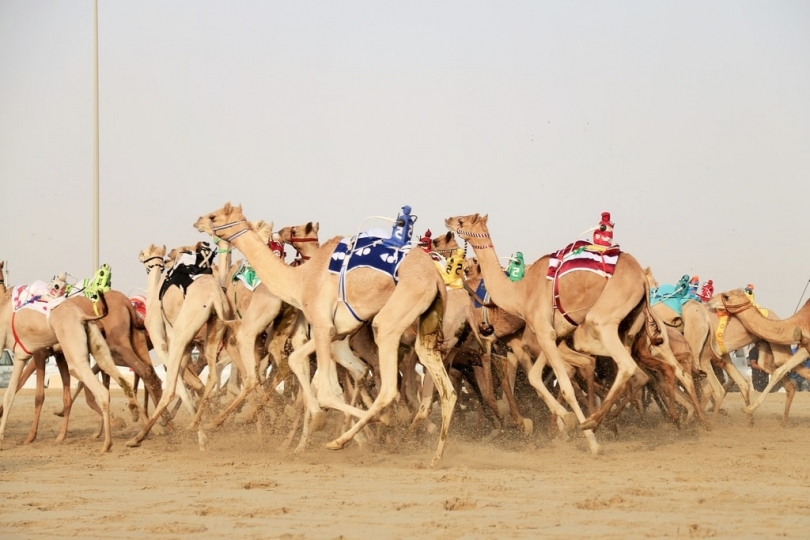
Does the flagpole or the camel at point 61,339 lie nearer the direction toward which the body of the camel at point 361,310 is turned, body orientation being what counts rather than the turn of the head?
the camel

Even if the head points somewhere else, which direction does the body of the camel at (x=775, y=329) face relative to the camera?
to the viewer's left

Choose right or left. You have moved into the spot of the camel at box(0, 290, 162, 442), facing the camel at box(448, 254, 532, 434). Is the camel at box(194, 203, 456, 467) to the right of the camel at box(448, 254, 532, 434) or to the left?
right

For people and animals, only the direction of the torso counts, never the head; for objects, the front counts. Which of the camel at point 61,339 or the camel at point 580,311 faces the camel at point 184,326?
the camel at point 580,311

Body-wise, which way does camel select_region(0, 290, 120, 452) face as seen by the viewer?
to the viewer's left

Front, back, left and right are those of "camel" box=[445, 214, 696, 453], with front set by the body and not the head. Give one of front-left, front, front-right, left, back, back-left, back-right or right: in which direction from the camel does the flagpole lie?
front-right

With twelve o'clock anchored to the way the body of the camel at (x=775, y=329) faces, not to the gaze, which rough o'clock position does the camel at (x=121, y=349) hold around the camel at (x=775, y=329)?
the camel at (x=121, y=349) is roughly at 11 o'clock from the camel at (x=775, y=329).

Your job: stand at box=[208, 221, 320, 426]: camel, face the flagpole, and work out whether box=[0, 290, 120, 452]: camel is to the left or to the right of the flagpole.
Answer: left

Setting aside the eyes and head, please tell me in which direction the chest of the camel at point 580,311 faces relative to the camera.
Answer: to the viewer's left

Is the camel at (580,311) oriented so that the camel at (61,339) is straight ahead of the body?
yes

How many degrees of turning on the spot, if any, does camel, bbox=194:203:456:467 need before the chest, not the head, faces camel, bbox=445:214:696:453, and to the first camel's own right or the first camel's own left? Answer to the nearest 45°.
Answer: approximately 180°

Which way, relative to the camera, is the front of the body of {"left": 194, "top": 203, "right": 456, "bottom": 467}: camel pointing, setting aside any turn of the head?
to the viewer's left

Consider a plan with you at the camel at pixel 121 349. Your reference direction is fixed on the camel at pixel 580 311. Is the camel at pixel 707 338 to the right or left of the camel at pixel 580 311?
left

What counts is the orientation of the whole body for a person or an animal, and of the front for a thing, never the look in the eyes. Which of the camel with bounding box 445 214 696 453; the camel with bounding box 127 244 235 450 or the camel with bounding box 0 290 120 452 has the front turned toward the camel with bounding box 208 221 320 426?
the camel with bounding box 445 214 696 453
